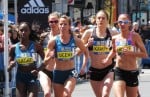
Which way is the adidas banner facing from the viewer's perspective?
toward the camera
